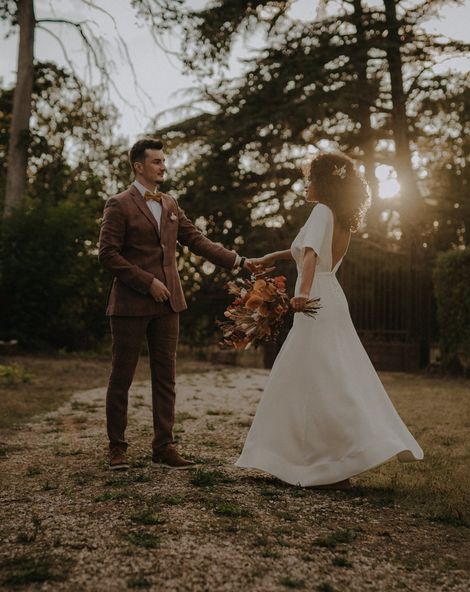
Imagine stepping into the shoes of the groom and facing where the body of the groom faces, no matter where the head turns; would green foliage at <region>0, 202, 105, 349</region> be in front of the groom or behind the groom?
behind

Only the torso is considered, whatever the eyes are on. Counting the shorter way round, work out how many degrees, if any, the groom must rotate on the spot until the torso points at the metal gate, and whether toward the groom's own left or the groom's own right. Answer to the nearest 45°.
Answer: approximately 90° to the groom's own left

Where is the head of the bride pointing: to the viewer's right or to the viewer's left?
to the viewer's left

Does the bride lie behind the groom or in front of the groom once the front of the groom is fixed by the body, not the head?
in front

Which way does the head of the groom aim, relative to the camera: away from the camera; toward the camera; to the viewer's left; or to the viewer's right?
to the viewer's right

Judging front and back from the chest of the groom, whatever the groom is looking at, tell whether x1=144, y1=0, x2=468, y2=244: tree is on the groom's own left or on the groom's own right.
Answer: on the groom's own left

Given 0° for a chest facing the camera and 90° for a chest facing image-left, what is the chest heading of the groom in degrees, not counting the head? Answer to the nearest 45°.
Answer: approximately 315°

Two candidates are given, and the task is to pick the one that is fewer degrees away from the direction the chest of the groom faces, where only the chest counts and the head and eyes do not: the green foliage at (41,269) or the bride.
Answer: the bride
